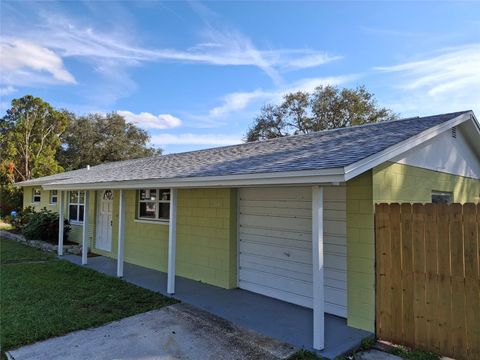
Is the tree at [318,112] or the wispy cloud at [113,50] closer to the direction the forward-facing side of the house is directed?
the wispy cloud

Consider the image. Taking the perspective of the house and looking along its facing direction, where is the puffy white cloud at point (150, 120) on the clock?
The puffy white cloud is roughly at 4 o'clock from the house.

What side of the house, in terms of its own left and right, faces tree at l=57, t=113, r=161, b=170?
right

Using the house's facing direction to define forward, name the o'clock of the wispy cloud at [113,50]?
The wispy cloud is roughly at 3 o'clock from the house.

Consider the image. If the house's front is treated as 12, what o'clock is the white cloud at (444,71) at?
The white cloud is roughly at 6 o'clock from the house.

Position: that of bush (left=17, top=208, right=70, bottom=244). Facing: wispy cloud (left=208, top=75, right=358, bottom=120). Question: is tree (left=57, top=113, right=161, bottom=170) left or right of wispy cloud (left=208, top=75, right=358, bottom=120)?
left

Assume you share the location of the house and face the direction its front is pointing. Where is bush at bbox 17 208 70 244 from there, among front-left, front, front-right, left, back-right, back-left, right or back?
right

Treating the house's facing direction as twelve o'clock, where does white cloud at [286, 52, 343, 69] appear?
The white cloud is roughly at 5 o'clock from the house.

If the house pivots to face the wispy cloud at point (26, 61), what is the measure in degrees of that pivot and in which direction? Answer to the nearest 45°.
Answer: approximately 90° to its right

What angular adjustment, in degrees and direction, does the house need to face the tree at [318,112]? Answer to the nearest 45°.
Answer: approximately 135° to its right
